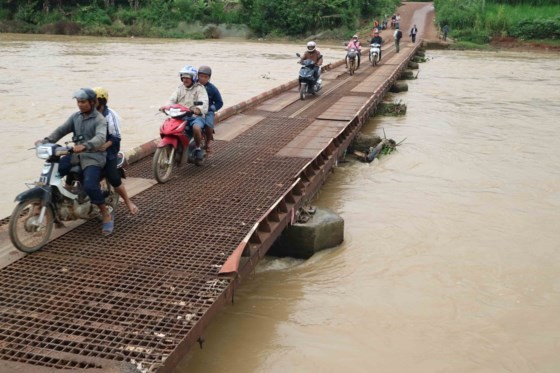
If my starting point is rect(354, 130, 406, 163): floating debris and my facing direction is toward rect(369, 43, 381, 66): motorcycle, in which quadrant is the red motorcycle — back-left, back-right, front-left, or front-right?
back-left

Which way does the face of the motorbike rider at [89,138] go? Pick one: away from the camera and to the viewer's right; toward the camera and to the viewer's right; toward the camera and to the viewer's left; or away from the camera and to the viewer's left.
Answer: toward the camera and to the viewer's left

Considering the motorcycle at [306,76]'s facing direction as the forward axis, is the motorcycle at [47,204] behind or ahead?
ahead

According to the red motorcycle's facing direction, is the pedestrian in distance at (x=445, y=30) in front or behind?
behind

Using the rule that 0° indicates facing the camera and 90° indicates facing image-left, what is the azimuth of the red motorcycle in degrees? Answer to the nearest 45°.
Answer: approximately 45°

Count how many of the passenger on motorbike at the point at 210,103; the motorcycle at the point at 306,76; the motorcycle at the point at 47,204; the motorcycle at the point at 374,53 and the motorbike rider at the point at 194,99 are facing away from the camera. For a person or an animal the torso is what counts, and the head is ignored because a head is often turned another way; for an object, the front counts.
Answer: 0

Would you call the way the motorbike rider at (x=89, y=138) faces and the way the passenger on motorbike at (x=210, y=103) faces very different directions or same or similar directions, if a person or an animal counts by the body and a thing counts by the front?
same or similar directions

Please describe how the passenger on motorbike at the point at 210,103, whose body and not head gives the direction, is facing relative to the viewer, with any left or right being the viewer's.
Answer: facing the viewer and to the left of the viewer

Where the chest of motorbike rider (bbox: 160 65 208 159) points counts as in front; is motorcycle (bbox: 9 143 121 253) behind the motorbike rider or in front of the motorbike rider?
in front

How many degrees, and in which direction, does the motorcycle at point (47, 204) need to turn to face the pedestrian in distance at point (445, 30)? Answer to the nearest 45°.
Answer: approximately 180°

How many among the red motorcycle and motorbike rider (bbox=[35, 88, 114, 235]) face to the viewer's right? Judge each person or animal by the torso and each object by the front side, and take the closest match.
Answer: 0

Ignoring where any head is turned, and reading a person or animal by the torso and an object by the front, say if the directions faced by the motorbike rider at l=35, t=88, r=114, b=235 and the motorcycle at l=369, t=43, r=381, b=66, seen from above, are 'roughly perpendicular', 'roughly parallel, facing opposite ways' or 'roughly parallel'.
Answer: roughly parallel

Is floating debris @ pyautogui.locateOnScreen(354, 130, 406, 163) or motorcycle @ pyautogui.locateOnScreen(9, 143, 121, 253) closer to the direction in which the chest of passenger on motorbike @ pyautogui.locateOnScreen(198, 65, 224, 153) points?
the motorcycle

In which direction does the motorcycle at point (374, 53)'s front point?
toward the camera
